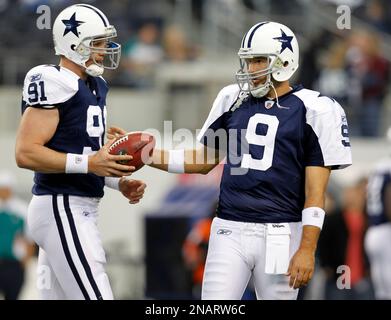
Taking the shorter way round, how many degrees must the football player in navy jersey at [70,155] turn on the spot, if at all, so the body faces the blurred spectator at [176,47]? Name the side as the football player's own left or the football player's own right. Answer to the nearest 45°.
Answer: approximately 90° to the football player's own left

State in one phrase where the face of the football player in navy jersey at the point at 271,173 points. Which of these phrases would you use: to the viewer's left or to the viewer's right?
to the viewer's left

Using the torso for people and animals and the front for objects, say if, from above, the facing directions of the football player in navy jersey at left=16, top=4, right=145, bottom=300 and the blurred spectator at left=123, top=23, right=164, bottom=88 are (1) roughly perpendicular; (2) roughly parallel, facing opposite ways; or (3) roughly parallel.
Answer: roughly perpendicular

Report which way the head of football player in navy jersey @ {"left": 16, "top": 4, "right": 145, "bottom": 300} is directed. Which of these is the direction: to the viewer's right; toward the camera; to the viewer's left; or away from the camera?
to the viewer's right

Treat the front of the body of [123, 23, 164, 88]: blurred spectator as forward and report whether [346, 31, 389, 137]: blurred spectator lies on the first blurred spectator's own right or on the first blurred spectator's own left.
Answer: on the first blurred spectator's own left

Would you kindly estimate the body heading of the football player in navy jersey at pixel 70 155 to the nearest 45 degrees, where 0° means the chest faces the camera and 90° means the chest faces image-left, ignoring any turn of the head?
approximately 270°

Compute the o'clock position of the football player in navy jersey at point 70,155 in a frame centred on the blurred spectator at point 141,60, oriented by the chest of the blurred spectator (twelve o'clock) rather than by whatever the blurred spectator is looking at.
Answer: The football player in navy jersey is roughly at 12 o'clock from the blurred spectator.

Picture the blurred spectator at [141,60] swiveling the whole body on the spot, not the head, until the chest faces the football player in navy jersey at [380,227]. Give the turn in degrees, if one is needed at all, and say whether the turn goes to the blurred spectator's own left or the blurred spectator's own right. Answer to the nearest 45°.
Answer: approximately 45° to the blurred spectator's own left

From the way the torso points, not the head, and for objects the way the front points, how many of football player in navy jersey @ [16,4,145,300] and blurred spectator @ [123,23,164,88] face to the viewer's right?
1
